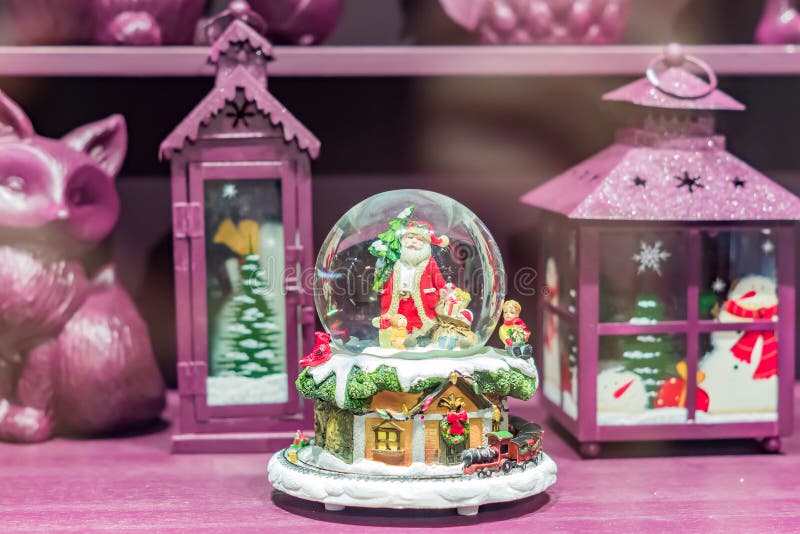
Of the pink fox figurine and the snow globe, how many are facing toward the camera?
2

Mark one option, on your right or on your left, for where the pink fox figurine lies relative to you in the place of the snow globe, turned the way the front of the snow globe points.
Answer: on your right

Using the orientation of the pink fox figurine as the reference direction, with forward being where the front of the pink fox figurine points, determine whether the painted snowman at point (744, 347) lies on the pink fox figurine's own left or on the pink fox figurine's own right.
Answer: on the pink fox figurine's own left

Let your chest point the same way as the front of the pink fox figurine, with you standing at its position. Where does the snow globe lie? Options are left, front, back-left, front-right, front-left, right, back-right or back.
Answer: front-left

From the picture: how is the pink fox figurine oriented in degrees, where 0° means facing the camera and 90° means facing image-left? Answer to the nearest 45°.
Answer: approximately 0°

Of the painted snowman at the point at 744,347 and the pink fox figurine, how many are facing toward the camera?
2

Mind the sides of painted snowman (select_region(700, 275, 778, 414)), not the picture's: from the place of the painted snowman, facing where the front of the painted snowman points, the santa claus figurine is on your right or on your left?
on your right
